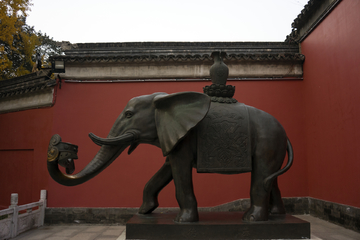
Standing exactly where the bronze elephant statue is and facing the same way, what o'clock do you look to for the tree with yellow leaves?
The tree with yellow leaves is roughly at 2 o'clock from the bronze elephant statue.

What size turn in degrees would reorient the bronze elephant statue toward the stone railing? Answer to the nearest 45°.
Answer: approximately 45° to its right

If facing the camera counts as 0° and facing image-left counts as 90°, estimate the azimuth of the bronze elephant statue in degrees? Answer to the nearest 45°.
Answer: approximately 90°
